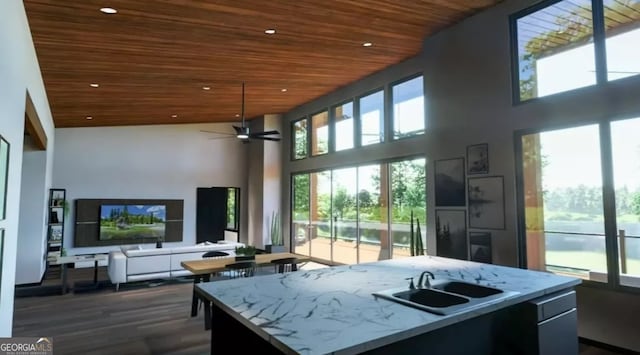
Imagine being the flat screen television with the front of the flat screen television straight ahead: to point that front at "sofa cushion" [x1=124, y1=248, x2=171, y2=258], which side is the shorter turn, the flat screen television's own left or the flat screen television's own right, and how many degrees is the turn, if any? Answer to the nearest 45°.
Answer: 0° — it already faces it

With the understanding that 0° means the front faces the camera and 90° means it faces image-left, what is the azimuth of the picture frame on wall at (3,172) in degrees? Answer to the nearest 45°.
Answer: approximately 270°

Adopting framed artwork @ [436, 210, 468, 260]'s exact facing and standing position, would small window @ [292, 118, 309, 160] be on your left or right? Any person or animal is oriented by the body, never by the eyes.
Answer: on your right

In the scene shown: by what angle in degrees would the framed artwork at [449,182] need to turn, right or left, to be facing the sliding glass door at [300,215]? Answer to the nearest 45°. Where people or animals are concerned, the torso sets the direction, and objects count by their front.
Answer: approximately 90° to its right

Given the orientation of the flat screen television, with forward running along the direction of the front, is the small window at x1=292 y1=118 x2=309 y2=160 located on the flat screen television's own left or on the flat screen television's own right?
on the flat screen television's own left

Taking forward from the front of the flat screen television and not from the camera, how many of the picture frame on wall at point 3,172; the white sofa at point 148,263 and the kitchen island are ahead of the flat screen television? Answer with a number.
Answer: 3

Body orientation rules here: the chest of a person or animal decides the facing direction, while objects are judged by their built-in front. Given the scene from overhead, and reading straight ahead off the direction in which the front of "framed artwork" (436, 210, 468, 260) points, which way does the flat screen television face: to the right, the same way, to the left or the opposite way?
to the left

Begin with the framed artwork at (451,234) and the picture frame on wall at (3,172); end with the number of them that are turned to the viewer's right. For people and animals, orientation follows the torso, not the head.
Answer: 1

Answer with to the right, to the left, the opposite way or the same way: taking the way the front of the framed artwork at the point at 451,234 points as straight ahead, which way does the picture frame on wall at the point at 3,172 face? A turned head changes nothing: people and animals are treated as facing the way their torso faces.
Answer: the opposite way
